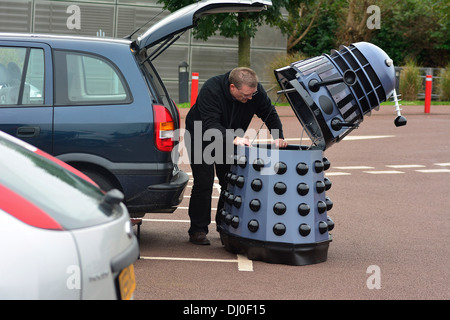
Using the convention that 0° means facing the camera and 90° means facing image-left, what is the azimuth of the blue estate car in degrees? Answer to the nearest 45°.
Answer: approximately 90°

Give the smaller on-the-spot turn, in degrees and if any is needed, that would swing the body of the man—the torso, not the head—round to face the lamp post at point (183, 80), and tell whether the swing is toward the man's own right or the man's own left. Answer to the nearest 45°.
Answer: approximately 135° to the man's own left

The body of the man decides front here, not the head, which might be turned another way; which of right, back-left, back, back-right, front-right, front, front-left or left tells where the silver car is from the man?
front-right

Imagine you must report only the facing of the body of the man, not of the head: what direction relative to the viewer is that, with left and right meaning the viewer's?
facing the viewer and to the right of the viewer

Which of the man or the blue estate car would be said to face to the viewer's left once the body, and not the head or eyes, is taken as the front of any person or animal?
the blue estate car

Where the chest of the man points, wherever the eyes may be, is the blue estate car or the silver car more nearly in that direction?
the silver car

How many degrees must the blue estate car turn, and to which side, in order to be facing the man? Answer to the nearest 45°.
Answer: approximately 135° to its right

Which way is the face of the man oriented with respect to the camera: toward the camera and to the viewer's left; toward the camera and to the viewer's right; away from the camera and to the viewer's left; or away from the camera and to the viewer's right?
toward the camera and to the viewer's right

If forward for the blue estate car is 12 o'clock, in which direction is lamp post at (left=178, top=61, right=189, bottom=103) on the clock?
The lamp post is roughly at 3 o'clock from the blue estate car.

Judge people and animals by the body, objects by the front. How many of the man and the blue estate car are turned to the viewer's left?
1
